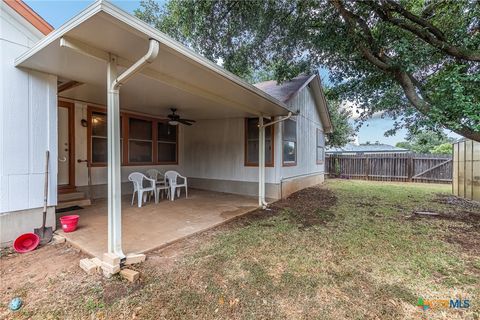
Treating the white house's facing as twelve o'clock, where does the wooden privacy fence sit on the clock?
The wooden privacy fence is roughly at 10 o'clock from the white house.

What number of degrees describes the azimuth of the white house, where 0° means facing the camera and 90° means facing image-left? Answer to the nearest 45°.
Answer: approximately 315°

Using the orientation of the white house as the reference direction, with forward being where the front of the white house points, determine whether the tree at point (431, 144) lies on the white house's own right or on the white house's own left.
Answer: on the white house's own left
